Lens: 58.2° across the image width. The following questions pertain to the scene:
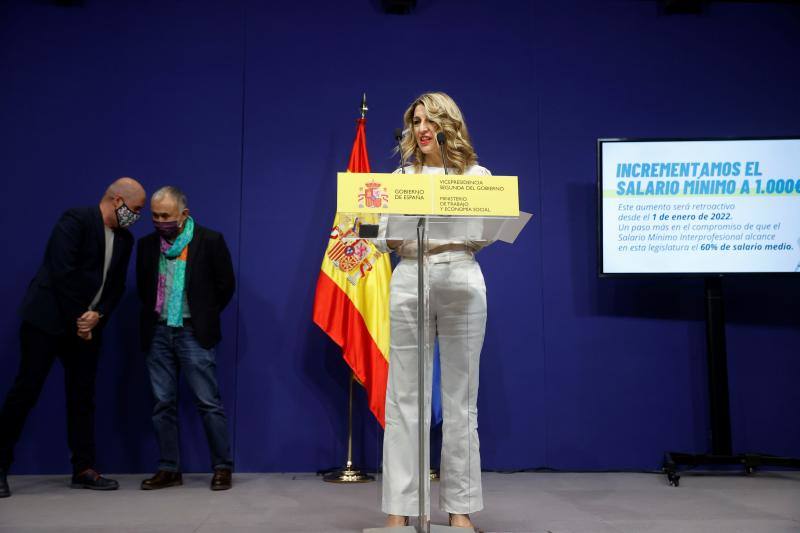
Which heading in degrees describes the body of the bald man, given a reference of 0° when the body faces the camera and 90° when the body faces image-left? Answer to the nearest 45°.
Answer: approximately 315°

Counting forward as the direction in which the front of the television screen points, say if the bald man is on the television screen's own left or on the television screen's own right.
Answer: on the television screen's own right

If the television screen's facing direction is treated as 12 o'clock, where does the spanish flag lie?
The spanish flag is roughly at 2 o'clock from the television screen.

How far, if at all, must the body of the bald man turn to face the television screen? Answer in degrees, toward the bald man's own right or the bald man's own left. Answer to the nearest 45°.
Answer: approximately 45° to the bald man's own left

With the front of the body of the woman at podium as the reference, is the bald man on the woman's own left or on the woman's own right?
on the woman's own right

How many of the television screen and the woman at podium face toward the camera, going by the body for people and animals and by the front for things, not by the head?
2

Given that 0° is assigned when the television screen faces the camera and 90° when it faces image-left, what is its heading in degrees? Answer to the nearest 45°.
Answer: approximately 0°

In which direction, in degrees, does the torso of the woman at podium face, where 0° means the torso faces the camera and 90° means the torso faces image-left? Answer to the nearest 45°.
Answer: approximately 0°

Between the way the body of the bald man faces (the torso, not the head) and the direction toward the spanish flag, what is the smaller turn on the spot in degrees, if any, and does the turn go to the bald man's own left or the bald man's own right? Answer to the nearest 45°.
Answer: approximately 45° to the bald man's own left

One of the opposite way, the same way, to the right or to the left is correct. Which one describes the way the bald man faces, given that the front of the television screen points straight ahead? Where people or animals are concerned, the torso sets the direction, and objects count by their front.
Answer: to the left

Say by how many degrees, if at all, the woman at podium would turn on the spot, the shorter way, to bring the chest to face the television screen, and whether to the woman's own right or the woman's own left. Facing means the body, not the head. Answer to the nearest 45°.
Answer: approximately 135° to the woman's own left
